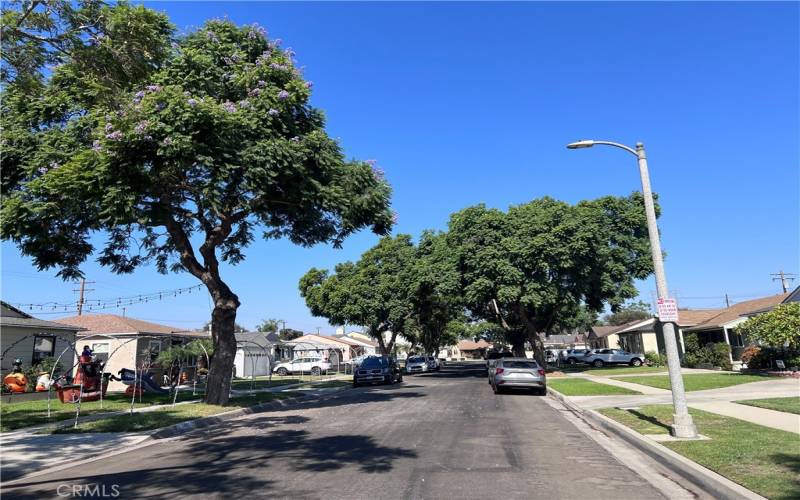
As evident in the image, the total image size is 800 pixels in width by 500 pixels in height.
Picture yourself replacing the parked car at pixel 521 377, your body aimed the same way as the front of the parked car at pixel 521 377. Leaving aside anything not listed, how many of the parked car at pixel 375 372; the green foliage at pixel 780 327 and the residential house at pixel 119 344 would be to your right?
1

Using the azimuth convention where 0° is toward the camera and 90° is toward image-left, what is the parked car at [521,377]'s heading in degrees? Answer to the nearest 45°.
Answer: approximately 180°

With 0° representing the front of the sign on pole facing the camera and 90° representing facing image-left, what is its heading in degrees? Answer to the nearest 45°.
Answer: approximately 0°

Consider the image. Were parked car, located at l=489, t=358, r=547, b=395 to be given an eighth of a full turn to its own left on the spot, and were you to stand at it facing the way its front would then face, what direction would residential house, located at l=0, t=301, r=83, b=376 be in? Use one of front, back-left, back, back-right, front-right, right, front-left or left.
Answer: front-left

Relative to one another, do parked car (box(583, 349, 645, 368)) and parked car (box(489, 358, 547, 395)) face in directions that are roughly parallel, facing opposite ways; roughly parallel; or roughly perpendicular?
roughly perpendicular

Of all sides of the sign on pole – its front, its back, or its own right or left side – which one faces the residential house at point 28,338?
right

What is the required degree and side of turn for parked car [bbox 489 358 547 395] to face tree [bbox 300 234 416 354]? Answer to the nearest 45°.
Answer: approximately 45° to its left

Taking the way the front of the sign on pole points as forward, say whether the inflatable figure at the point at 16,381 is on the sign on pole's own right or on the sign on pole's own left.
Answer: on the sign on pole's own right
